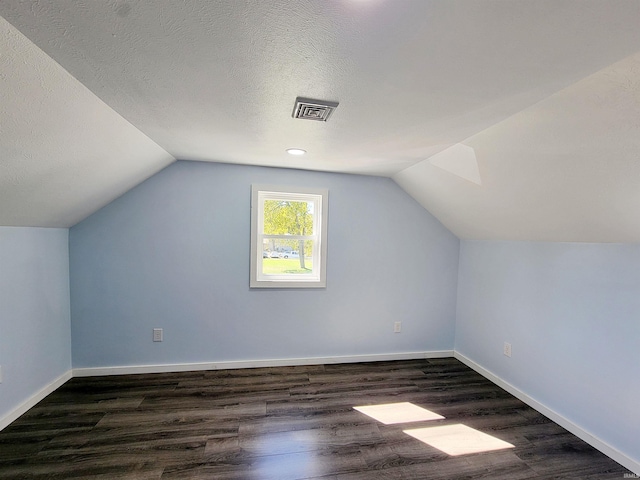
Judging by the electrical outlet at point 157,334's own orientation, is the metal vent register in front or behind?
in front

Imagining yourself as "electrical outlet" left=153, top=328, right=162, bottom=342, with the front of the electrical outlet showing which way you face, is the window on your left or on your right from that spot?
on your left

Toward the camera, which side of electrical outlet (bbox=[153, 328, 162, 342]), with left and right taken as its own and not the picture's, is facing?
front

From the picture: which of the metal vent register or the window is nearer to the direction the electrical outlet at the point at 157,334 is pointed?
the metal vent register
